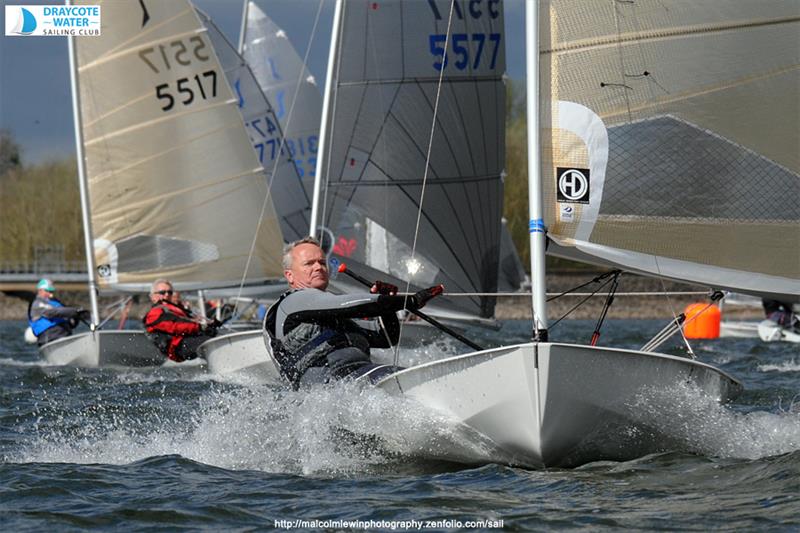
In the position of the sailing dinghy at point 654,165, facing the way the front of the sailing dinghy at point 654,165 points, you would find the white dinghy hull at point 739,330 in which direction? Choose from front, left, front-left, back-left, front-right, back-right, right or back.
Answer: back

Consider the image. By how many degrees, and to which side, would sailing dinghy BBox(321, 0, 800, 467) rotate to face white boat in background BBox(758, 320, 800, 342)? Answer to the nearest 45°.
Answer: approximately 180°

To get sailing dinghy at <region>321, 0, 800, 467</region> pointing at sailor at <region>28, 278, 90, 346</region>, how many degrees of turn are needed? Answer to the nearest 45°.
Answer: approximately 135° to its right

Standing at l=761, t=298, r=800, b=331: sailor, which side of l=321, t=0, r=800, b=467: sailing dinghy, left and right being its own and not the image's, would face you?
back

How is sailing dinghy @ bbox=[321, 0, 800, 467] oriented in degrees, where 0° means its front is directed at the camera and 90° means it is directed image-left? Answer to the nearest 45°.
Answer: approximately 0°

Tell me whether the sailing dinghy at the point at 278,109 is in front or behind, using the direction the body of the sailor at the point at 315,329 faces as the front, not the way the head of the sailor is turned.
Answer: behind

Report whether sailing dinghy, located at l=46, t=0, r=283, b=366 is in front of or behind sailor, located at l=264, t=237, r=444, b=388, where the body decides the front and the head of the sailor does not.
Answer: behind

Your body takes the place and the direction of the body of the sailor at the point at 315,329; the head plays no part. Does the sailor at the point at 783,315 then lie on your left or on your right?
on your left
